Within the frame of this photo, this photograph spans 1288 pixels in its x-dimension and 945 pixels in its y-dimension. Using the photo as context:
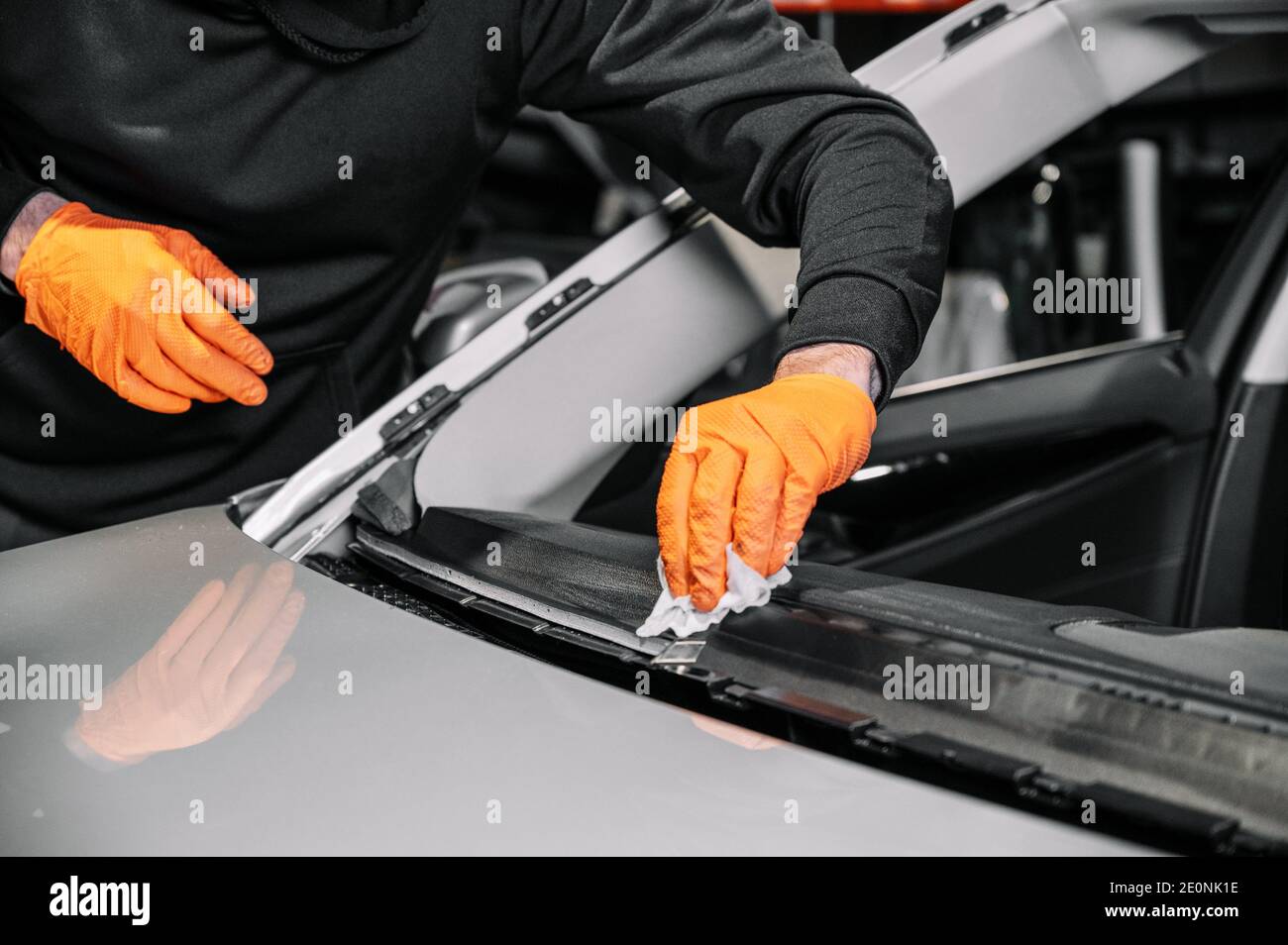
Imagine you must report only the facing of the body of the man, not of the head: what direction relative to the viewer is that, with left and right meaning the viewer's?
facing the viewer
